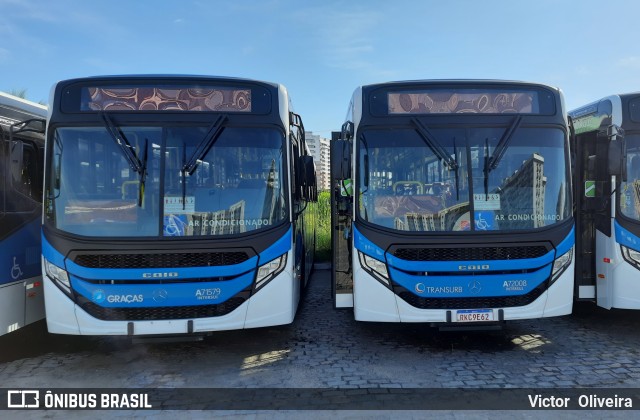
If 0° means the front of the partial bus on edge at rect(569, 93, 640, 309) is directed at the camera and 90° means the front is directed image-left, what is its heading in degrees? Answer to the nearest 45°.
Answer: approximately 315°

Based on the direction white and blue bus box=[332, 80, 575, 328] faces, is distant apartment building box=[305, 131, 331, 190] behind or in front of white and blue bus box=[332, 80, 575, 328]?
behind

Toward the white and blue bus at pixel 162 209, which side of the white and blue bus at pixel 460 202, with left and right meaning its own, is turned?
right

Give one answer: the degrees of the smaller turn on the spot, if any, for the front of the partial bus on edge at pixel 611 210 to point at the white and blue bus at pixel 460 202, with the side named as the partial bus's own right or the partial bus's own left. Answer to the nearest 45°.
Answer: approximately 90° to the partial bus's own right

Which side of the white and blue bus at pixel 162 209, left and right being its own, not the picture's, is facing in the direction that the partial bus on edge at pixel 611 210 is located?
left

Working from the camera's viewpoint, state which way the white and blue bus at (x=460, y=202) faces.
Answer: facing the viewer

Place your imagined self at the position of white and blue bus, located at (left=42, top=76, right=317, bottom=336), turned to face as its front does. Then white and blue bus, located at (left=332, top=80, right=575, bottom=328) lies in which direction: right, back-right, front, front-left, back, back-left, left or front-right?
left

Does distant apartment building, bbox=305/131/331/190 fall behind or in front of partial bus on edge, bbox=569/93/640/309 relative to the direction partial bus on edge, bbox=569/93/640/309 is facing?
behind

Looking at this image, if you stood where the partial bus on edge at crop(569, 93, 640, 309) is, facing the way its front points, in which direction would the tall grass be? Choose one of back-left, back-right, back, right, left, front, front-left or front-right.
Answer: back

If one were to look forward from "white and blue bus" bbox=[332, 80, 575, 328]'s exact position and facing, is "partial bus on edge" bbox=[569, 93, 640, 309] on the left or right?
on its left

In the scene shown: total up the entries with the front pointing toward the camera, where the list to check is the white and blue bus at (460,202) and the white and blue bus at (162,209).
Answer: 2

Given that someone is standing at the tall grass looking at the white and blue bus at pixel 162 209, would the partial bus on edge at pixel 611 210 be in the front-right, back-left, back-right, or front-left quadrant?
front-left
